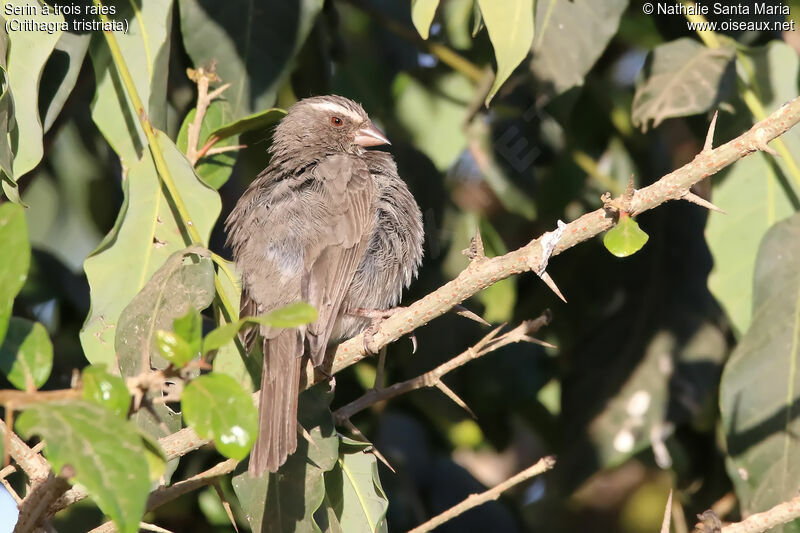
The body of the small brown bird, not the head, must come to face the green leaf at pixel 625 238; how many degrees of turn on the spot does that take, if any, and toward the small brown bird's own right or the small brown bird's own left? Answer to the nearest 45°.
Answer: approximately 90° to the small brown bird's own right

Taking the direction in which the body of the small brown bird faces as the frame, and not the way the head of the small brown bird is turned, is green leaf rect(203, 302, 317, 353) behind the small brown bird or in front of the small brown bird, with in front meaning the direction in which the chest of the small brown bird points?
behind

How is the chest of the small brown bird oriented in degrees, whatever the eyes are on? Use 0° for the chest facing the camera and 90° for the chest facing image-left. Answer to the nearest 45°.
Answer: approximately 225°

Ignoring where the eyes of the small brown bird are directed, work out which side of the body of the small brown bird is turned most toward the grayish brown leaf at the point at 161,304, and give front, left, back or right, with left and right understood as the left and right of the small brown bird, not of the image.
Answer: back

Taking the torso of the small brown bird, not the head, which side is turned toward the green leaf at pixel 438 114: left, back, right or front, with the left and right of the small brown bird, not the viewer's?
front

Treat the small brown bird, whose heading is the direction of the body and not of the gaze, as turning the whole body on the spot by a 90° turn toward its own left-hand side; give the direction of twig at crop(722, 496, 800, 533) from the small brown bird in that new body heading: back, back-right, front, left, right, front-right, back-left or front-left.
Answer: back
